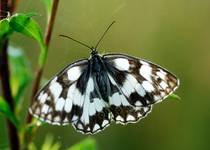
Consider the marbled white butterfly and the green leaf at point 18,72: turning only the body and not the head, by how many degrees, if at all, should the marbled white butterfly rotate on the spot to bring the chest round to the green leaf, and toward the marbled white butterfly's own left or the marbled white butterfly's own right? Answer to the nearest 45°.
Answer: approximately 45° to the marbled white butterfly's own left

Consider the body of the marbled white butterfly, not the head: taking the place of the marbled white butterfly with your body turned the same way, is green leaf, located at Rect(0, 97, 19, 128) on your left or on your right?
on your left

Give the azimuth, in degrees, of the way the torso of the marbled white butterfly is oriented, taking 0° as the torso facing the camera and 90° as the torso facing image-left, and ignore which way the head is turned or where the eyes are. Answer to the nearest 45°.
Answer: approximately 180°

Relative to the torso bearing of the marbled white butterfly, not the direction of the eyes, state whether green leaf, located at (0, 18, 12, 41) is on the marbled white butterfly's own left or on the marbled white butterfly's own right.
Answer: on the marbled white butterfly's own left
